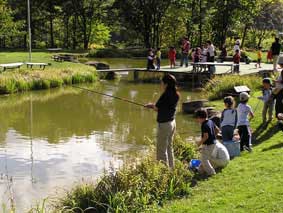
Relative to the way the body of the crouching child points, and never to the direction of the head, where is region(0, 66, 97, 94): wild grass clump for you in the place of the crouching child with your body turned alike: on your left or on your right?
on your right

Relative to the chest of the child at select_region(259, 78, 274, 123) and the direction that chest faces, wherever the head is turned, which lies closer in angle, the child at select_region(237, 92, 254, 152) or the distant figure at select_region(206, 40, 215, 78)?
the child

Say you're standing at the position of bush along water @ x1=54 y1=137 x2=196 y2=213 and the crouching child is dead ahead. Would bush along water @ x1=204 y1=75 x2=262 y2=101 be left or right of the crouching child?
left

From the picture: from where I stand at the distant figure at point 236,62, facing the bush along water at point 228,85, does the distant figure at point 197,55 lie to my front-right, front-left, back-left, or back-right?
back-right

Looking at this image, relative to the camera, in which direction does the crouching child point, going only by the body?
to the viewer's left

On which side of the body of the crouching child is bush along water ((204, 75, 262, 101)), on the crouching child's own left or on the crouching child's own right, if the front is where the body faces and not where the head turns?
on the crouching child's own right

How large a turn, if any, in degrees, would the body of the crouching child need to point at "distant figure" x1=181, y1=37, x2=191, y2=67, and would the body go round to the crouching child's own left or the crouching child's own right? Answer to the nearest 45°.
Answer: approximately 90° to the crouching child's own right

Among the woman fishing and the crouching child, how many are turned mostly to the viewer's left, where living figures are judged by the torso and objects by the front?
2

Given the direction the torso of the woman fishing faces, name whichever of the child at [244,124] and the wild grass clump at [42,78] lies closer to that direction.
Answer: the wild grass clump

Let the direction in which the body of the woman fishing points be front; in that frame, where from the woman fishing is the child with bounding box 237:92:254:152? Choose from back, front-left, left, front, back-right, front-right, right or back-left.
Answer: back-right

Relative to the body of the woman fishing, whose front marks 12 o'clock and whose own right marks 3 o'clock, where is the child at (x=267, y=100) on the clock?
The child is roughly at 4 o'clock from the woman fishing.

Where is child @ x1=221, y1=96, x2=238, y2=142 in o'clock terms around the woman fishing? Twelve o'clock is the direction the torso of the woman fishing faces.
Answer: The child is roughly at 4 o'clock from the woman fishing.

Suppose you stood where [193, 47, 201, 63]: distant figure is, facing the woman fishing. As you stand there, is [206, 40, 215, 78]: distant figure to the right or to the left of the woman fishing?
left

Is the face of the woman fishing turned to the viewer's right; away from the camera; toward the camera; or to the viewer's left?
to the viewer's left

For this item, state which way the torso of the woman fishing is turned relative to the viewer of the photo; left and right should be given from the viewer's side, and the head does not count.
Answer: facing to the left of the viewer
